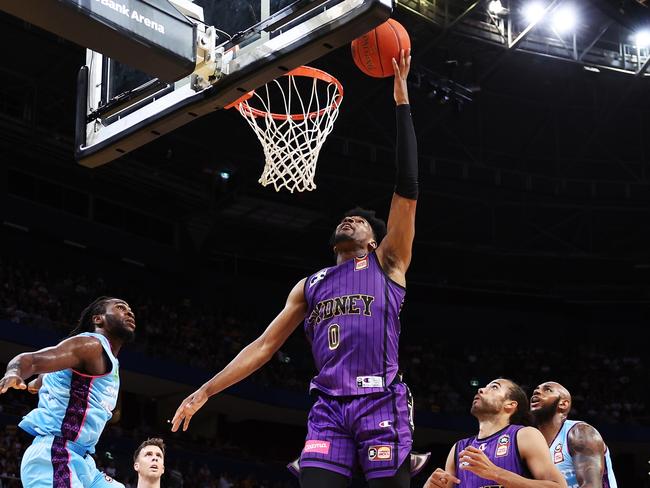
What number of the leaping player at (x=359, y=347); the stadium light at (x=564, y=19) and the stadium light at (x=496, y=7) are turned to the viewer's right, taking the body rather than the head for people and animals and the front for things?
0

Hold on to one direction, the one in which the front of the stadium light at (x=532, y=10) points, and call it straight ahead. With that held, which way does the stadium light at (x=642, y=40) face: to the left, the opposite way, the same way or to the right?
the same way

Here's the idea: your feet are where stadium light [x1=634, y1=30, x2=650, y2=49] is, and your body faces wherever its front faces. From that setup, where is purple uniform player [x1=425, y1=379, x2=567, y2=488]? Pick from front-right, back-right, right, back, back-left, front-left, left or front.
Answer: front

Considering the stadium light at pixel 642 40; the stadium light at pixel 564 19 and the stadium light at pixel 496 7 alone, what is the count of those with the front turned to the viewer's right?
0

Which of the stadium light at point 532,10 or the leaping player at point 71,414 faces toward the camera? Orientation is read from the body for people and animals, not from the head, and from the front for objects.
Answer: the stadium light

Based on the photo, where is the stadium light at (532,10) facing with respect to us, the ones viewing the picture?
facing the viewer

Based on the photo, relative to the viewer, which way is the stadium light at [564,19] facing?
toward the camera

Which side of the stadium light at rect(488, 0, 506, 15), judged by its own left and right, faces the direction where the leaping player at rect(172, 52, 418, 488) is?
front

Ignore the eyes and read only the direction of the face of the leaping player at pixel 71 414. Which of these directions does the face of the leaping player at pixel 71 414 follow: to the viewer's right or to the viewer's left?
to the viewer's right

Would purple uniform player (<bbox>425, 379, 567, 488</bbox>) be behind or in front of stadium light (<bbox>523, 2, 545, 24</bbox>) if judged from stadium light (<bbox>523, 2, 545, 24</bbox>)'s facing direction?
in front

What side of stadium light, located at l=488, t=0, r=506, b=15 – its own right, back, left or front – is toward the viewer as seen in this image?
front

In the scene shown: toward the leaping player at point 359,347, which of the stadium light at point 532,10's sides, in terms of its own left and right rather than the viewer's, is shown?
front

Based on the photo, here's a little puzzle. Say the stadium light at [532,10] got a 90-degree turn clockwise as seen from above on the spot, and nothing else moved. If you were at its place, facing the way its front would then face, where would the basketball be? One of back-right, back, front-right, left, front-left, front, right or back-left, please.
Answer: left

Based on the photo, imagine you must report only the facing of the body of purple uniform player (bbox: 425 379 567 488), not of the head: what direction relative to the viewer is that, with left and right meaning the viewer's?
facing the viewer and to the left of the viewer
